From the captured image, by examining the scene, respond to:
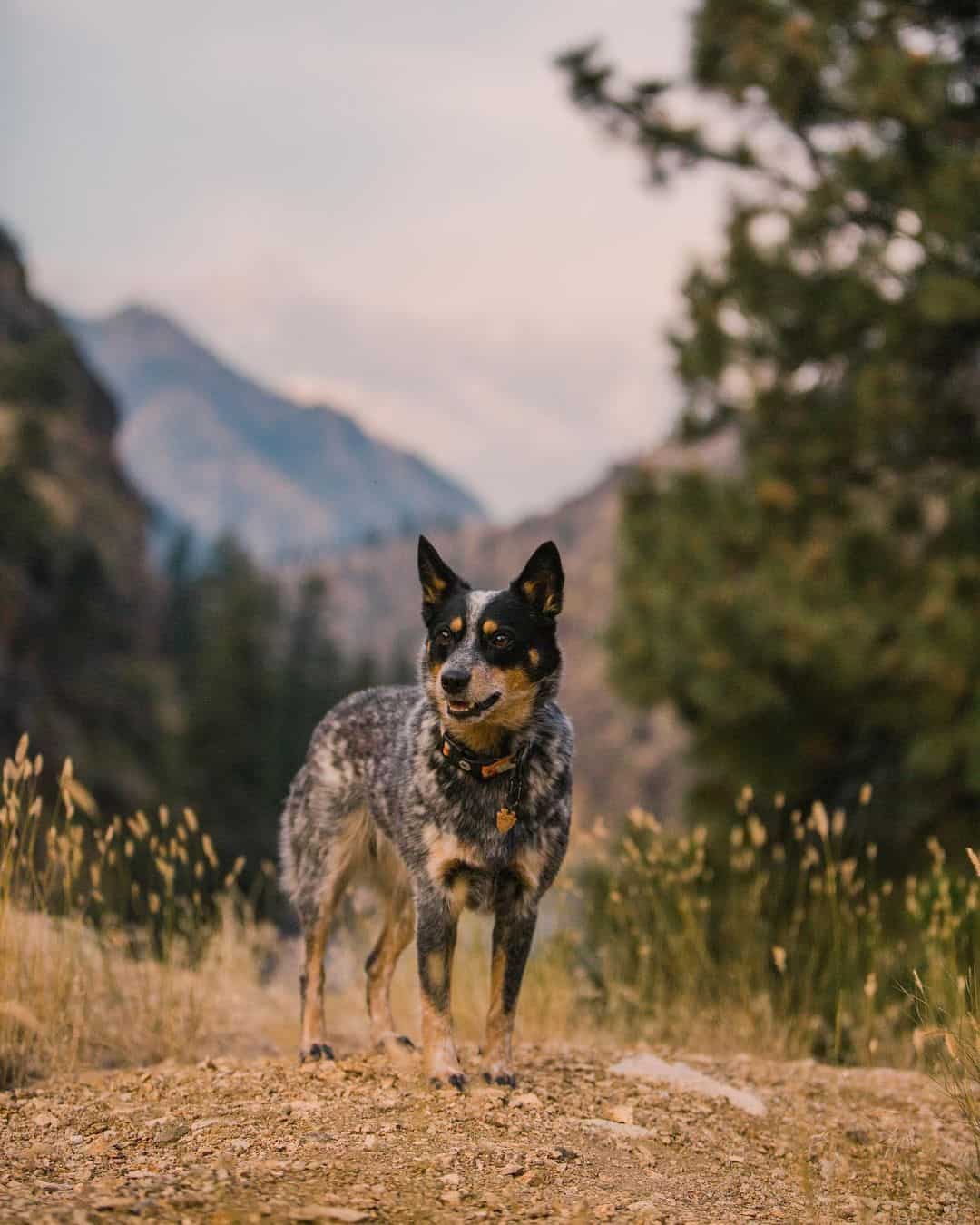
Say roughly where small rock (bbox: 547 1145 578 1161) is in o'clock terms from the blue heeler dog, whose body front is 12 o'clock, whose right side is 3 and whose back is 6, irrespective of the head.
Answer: The small rock is roughly at 1 o'clock from the blue heeler dog.

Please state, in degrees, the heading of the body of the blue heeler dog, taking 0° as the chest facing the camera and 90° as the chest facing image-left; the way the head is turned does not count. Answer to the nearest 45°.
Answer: approximately 315°

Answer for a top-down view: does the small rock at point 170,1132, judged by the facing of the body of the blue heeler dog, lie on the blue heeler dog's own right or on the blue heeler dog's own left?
on the blue heeler dog's own right
